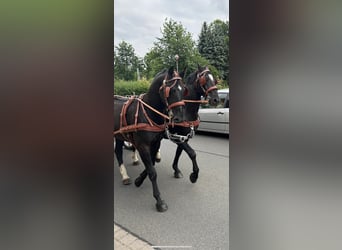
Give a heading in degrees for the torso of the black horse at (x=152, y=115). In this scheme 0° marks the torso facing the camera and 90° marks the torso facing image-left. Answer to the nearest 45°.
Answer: approximately 315°

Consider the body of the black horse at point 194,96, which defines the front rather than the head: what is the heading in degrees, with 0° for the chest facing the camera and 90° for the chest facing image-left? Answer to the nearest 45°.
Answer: approximately 315°

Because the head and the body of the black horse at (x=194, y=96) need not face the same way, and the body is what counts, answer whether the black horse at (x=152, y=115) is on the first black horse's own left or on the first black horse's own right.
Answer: on the first black horse's own right

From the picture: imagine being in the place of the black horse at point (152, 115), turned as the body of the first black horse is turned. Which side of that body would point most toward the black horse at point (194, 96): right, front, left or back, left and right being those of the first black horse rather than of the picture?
left
